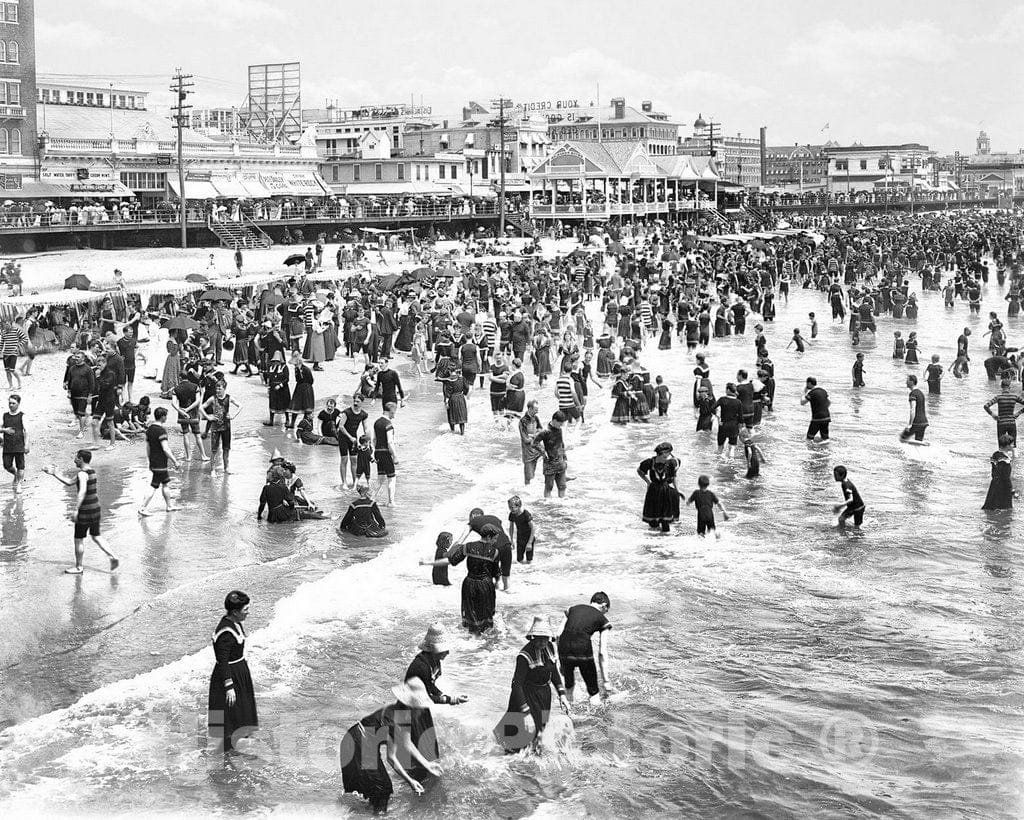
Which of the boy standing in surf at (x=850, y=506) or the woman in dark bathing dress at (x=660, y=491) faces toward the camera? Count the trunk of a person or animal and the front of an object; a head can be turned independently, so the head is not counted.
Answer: the woman in dark bathing dress

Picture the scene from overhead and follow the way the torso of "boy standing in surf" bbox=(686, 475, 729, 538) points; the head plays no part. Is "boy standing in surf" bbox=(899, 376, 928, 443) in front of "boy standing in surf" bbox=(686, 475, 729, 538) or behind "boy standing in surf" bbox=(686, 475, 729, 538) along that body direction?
in front

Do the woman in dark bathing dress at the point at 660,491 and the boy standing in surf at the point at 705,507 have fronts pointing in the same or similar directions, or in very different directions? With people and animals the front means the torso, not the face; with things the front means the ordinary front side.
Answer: very different directions

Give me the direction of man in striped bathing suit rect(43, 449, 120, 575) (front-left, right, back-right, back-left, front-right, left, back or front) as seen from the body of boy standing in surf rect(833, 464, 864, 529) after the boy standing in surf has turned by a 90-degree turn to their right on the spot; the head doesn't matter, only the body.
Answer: back-left

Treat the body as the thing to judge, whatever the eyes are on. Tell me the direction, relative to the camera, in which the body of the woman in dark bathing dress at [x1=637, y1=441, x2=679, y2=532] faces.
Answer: toward the camera

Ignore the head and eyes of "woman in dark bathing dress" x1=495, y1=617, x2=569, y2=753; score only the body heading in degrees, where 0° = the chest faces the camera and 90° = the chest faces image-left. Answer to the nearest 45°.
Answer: approximately 315°

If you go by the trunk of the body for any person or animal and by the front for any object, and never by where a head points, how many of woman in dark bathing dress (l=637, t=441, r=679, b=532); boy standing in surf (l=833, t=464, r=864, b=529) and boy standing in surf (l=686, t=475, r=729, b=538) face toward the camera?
1

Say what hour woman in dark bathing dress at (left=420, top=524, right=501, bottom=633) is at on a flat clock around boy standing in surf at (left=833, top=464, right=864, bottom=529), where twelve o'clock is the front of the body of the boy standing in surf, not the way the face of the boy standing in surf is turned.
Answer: The woman in dark bathing dress is roughly at 10 o'clock from the boy standing in surf.

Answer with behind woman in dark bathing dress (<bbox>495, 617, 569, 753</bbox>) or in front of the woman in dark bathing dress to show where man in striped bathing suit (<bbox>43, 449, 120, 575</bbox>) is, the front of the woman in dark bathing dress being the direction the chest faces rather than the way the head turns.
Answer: behind

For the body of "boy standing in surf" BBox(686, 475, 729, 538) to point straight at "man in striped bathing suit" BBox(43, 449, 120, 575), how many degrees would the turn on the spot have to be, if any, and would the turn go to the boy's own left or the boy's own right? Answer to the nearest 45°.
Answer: approximately 135° to the boy's own left

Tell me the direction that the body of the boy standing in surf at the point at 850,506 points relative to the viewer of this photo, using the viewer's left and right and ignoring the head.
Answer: facing to the left of the viewer

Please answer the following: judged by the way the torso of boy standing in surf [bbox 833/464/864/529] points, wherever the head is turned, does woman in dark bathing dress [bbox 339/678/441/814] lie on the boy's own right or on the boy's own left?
on the boy's own left
